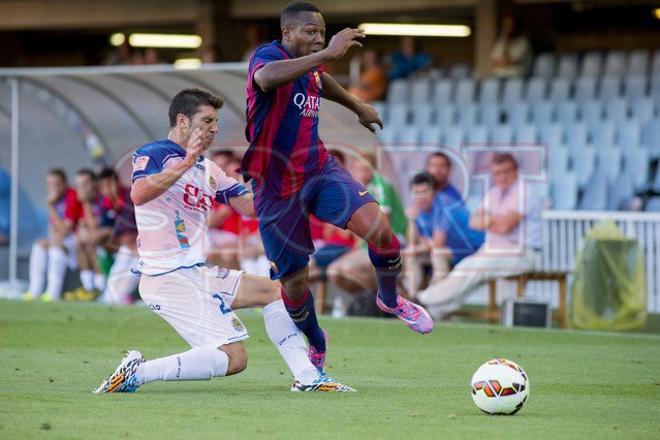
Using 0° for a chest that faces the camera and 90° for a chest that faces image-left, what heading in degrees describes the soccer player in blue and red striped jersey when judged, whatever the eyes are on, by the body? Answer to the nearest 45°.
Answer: approximately 315°

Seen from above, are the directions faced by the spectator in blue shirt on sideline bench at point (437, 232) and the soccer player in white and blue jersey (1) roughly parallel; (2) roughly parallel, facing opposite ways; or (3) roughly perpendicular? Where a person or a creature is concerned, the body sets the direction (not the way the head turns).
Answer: roughly perpendicular

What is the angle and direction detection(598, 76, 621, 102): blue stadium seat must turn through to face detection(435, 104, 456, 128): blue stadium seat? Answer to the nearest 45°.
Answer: approximately 45° to its right

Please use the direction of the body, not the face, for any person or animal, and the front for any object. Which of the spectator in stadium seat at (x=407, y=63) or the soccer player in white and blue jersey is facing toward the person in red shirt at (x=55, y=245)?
the spectator in stadium seat

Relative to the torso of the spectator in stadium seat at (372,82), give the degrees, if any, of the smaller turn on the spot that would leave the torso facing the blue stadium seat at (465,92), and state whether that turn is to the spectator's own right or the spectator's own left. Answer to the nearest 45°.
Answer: approximately 135° to the spectator's own left
